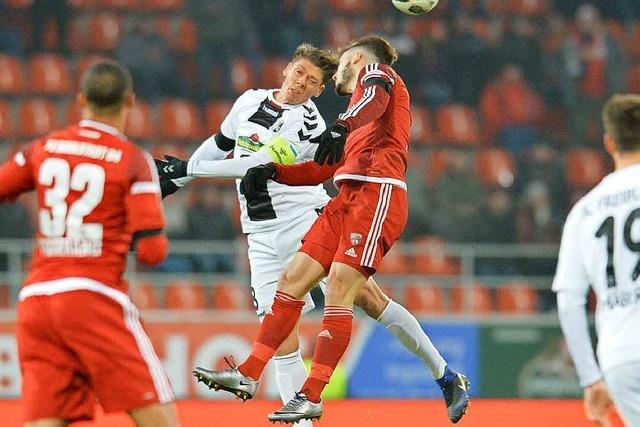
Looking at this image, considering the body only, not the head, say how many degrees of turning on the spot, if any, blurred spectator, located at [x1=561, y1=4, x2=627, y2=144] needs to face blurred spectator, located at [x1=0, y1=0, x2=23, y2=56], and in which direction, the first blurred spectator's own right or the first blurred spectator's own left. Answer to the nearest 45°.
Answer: approximately 90° to the first blurred spectator's own right

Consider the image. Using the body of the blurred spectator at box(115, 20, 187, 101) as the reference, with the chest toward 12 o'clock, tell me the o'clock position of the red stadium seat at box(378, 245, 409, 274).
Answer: The red stadium seat is roughly at 10 o'clock from the blurred spectator.

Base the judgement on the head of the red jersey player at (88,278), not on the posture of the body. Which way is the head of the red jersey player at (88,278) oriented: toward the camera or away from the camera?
away from the camera

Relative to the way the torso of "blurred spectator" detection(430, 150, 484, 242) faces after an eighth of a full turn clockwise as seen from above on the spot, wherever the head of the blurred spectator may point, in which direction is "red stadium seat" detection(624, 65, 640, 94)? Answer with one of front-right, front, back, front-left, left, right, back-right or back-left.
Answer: back

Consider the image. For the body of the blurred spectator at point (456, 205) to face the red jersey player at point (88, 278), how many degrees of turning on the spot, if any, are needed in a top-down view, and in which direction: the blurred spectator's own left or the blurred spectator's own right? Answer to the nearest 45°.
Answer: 0° — they already face them

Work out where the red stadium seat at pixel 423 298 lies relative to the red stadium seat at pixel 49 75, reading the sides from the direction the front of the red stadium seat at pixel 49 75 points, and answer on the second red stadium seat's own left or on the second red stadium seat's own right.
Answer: on the second red stadium seat's own left

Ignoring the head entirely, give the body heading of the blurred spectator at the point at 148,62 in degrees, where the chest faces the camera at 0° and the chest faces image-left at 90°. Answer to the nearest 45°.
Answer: approximately 0°

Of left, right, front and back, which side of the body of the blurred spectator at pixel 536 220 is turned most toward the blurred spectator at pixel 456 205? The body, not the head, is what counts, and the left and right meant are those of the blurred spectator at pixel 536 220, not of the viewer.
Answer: right

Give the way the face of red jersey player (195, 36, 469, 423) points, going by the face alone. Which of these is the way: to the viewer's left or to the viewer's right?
to the viewer's left
